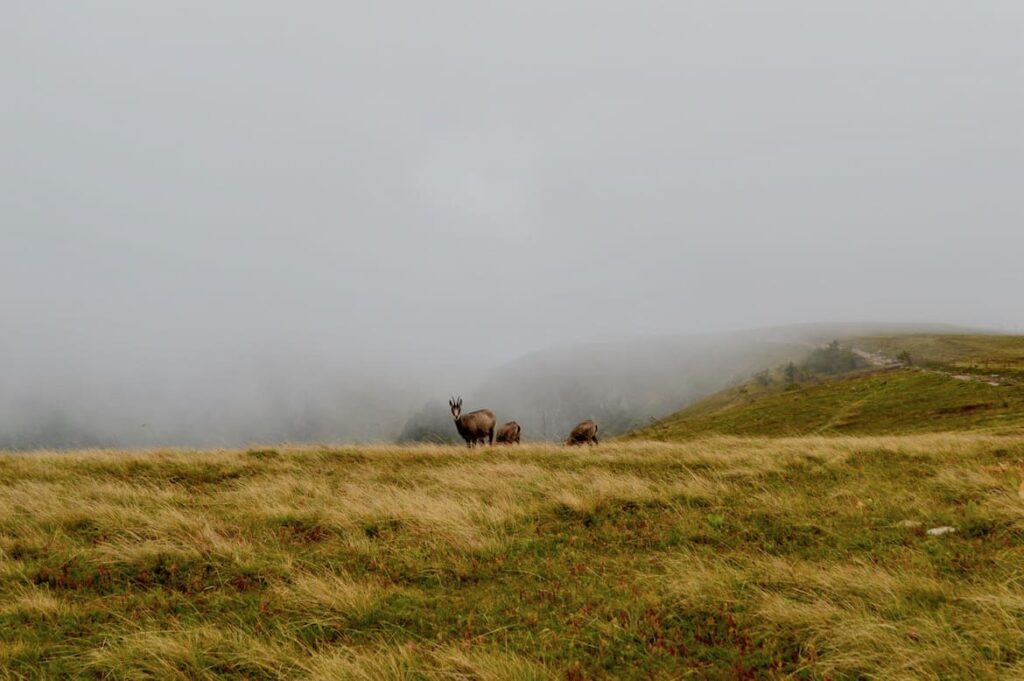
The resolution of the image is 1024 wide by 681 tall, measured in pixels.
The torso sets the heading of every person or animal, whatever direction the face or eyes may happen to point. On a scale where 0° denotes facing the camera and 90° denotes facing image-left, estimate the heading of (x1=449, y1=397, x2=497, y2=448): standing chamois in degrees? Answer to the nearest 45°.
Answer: approximately 45°

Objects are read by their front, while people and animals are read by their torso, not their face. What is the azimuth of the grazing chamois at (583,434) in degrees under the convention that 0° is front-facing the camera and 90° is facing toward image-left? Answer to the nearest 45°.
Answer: approximately 90°

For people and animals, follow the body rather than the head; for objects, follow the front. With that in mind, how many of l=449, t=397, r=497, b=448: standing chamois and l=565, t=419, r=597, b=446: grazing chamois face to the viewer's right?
0

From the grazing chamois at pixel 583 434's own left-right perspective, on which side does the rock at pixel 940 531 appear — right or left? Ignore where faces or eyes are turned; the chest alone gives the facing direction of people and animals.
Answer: on its left

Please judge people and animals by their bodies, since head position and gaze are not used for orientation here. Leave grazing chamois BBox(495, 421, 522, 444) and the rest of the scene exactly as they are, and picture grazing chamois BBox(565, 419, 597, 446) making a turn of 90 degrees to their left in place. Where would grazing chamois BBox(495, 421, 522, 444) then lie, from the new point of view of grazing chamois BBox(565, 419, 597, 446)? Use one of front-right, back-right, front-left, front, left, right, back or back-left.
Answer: front-right

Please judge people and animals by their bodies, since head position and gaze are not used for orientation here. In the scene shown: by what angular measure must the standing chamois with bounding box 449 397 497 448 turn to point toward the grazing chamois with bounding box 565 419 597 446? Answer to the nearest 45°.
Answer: approximately 180°

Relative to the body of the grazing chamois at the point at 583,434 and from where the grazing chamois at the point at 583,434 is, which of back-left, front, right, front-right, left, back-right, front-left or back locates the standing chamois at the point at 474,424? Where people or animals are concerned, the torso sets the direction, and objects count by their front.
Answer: front-left

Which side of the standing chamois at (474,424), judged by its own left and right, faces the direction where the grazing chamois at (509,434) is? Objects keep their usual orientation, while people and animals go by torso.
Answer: back
